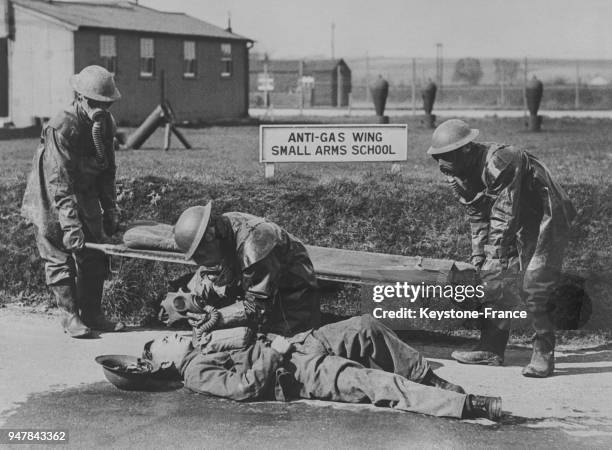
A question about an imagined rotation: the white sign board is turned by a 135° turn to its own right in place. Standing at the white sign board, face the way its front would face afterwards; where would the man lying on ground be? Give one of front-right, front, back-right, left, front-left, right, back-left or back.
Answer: back-left

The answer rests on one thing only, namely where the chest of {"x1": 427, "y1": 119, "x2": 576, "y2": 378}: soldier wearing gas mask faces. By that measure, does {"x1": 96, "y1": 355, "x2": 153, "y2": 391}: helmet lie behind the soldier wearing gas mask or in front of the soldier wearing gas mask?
in front

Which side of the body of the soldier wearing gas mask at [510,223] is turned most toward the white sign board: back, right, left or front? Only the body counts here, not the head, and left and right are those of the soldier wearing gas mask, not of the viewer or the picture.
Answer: right

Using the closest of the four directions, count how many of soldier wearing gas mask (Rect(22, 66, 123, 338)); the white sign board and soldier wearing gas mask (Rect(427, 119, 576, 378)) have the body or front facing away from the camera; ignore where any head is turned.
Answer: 0

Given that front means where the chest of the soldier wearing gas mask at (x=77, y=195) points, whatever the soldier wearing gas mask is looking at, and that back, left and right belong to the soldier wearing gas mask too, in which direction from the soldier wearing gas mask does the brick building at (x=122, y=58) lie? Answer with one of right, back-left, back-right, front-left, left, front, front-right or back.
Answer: back-left

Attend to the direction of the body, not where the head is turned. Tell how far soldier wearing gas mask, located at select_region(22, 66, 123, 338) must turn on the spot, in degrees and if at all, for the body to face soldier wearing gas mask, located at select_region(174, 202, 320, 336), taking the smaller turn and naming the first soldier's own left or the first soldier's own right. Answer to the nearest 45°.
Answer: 0° — they already face them

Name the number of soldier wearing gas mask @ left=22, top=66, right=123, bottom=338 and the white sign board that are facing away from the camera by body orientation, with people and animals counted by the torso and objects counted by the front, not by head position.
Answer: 0

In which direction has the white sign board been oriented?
toward the camera

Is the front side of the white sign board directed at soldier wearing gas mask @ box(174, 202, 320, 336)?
yes

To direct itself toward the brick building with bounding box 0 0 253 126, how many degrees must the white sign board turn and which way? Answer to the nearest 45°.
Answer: approximately 180°

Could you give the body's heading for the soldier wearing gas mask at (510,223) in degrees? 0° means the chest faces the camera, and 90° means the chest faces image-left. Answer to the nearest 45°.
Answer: approximately 45°

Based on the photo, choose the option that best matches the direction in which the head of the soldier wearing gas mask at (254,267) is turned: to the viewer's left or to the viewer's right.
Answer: to the viewer's left

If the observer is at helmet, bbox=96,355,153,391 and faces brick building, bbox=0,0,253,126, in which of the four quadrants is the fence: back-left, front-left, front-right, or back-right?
front-right

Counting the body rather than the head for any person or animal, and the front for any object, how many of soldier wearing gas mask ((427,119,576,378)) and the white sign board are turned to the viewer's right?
0

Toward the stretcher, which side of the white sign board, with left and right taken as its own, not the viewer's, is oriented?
front
